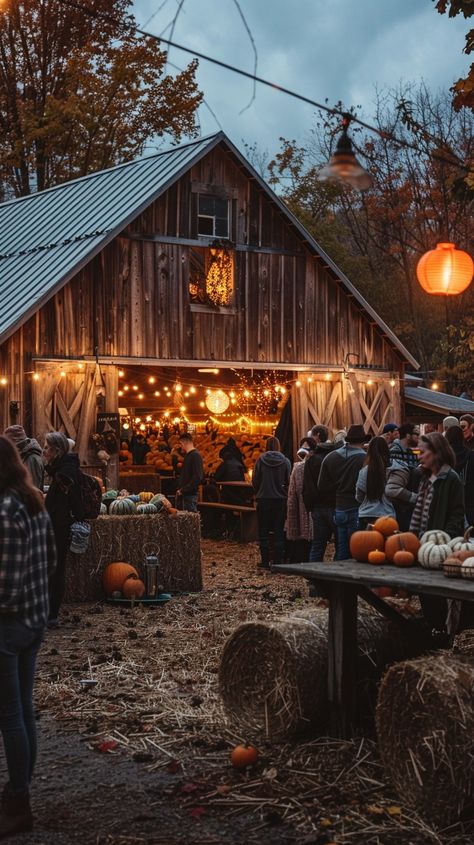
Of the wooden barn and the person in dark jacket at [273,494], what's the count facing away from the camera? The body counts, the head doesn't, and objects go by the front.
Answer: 1

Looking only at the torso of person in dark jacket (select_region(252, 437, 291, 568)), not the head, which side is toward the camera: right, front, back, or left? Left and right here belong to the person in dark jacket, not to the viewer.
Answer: back

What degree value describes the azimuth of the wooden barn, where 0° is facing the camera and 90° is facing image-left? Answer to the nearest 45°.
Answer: approximately 315°

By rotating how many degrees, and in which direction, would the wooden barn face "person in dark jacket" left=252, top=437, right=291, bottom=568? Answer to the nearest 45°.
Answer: approximately 45° to its right

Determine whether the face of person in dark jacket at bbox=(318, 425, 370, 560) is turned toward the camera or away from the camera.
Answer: away from the camera

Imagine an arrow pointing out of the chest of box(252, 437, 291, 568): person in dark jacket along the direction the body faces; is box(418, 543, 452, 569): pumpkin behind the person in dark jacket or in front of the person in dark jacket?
behind

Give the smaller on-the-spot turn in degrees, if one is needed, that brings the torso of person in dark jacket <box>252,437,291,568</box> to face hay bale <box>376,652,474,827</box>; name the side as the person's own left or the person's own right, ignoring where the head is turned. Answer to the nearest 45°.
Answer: approximately 180°

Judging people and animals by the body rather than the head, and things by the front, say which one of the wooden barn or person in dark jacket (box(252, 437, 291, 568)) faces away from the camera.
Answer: the person in dark jacket

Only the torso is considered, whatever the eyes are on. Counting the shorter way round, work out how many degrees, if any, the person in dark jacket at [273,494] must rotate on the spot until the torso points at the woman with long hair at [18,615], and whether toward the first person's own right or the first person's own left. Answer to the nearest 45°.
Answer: approximately 180°

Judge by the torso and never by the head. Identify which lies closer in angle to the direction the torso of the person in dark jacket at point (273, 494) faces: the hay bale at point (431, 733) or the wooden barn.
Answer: the wooden barn
